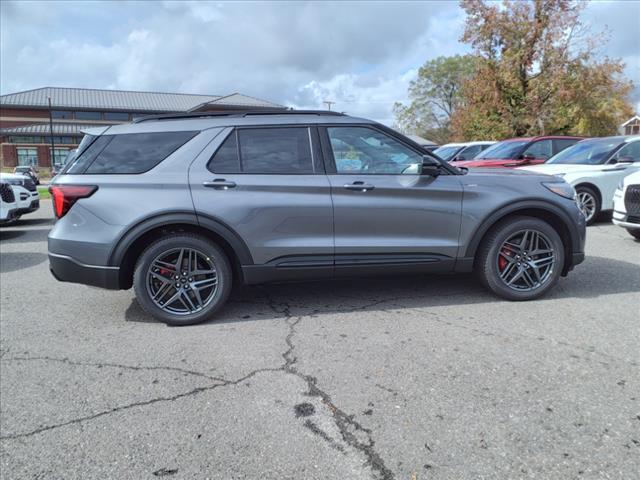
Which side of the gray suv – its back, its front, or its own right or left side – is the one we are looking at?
right

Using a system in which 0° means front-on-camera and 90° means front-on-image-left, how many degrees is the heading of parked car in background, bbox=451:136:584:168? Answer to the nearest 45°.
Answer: approximately 45°

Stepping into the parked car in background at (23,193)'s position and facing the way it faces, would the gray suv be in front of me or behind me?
in front

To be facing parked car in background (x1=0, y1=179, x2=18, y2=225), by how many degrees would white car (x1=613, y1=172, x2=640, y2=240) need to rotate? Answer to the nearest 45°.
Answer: approximately 45° to its right

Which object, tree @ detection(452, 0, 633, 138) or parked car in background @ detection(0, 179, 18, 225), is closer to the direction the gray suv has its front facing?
the tree

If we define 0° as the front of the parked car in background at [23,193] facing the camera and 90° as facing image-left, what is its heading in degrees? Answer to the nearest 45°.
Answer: approximately 315°

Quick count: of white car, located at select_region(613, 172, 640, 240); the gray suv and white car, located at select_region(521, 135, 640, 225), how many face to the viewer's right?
1

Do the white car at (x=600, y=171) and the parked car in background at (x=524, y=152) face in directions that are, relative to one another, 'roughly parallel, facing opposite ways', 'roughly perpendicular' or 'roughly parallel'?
roughly parallel

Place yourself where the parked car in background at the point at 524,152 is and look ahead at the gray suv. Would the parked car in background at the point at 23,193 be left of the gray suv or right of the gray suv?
right

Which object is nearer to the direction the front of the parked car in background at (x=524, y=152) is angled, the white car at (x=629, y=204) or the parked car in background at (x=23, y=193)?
the parked car in background

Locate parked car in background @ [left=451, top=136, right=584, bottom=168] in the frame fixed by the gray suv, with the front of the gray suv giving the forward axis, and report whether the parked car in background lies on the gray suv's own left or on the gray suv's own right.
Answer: on the gray suv's own left

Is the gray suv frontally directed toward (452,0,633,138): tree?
no

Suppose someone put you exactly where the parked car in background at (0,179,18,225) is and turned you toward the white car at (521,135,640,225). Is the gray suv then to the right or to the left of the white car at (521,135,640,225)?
right

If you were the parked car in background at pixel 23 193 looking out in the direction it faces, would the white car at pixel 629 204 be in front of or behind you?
in front

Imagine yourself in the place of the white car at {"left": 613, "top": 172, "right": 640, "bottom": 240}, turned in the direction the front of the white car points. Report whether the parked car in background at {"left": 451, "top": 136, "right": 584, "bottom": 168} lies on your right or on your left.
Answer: on your right

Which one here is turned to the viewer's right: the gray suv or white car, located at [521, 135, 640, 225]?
the gray suv

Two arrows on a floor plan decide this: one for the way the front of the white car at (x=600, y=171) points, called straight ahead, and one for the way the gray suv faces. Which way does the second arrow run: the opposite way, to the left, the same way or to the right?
the opposite way
